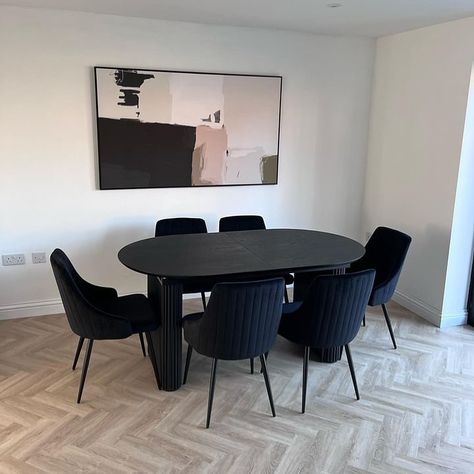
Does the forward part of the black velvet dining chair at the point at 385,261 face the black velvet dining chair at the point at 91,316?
yes

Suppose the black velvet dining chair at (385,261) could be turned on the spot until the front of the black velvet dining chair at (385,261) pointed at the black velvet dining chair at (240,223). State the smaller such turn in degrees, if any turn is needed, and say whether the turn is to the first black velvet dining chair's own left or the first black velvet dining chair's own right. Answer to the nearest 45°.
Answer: approximately 45° to the first black velvet dining chair's own right

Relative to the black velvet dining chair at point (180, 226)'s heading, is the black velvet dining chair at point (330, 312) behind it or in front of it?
in front

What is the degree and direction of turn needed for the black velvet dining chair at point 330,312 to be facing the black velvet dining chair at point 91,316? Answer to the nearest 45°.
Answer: approximately 45° to its left

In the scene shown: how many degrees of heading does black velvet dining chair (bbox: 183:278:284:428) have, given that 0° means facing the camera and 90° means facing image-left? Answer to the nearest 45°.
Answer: approximately 135°

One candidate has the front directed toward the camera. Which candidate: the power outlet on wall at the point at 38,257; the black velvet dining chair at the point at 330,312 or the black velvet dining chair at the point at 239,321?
the power outlet on wall

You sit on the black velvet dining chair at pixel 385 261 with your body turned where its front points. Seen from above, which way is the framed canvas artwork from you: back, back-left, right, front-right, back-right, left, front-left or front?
front-right

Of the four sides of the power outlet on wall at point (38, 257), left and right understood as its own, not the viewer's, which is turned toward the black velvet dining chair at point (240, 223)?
left

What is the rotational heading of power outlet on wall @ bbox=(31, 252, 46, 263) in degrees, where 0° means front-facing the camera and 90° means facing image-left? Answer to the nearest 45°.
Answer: approximately 0°

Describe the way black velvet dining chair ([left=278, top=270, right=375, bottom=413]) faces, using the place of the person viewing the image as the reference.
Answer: facing away from the viewer and to the left of the viewer

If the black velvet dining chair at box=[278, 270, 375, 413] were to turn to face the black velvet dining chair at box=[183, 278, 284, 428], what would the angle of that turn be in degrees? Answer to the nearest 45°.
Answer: approximately 90° to its left

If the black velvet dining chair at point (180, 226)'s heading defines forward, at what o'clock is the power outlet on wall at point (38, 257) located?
The power outlet on wall is roughly at 3 o'clock from the black velvet dining chair.

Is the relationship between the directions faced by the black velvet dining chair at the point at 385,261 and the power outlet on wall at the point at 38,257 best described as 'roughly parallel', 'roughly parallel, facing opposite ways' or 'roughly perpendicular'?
roughly perpendicular
